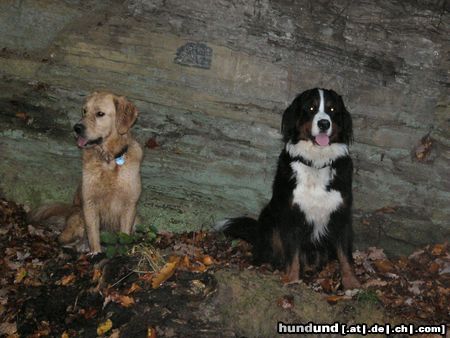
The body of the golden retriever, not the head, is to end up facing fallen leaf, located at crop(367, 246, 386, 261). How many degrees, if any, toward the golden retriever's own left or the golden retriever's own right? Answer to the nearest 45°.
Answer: approximately 45° to the golden retriever's own left

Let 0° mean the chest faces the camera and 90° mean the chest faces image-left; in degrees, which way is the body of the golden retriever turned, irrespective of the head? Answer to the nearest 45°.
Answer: approximately 315°

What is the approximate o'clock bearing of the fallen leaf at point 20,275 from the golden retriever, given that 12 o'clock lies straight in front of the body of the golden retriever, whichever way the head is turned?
The fallen leaf is roughly at 3 o'clock from the golden retriever.

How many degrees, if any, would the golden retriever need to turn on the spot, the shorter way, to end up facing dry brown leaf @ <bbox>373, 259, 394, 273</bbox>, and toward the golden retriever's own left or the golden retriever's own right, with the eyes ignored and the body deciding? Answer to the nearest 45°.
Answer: approximately 45° to the golden retriever's own left

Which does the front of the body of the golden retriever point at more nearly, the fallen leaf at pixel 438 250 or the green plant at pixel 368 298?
the green plant

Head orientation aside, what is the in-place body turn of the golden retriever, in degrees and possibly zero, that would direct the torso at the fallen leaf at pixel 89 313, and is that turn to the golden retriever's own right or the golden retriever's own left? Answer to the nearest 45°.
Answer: approximately 45° to the golden retriever's own right
